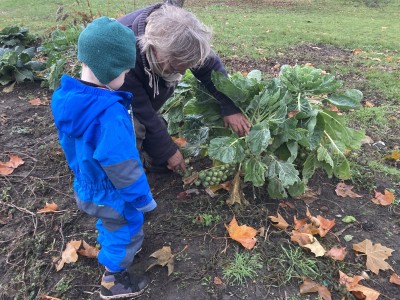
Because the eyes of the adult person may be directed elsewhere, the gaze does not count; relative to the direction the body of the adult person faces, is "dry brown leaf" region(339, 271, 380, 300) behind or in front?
in front

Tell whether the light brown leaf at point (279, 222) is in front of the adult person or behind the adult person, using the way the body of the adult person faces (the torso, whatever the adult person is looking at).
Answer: in front

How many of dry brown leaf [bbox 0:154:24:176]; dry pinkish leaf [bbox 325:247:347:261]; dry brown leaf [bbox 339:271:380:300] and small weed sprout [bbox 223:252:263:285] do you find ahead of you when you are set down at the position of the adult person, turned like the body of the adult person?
3

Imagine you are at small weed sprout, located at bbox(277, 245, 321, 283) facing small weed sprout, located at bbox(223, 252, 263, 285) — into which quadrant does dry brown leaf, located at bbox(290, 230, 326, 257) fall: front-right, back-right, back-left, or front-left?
back-right

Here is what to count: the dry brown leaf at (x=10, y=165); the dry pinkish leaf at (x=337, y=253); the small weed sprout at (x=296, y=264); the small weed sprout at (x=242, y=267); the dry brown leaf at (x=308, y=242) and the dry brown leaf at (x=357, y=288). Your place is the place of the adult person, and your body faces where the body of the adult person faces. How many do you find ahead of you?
5

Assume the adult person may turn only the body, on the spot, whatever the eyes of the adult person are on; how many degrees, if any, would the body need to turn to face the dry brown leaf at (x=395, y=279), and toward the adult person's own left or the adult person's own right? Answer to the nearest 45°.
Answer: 0° — they already face it

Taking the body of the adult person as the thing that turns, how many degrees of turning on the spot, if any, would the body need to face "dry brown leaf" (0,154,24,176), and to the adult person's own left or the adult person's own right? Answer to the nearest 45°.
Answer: approximately 135° to the adult person's own right

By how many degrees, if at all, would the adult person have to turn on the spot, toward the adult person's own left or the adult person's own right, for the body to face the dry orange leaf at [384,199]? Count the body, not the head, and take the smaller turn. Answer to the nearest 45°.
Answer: approximately 45° to the adult person's own left

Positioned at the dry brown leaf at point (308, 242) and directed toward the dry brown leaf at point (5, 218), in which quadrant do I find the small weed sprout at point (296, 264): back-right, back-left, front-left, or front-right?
front-left

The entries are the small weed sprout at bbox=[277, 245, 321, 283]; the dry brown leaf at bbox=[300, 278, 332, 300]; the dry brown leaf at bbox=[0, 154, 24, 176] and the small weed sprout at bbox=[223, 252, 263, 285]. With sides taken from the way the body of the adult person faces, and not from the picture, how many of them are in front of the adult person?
3

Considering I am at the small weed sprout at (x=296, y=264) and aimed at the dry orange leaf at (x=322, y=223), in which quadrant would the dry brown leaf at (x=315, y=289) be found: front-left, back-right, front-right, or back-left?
back-right

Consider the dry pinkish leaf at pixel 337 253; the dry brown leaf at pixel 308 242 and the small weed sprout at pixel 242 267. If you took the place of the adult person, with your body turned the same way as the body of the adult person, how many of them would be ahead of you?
3

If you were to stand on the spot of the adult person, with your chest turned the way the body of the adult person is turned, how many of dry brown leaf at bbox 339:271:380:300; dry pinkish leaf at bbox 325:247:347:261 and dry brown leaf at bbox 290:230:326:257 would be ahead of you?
3

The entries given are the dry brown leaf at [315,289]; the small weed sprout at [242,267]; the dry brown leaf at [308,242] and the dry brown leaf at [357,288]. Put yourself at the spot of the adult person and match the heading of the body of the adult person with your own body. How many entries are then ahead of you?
4

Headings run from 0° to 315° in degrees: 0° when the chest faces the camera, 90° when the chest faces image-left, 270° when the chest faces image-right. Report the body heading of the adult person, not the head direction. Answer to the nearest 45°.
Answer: approximately 315°

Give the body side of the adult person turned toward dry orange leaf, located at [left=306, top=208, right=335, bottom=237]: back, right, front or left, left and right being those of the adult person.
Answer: front

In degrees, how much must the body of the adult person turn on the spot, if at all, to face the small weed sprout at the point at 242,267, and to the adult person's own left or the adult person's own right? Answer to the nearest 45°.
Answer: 0° — they already face it

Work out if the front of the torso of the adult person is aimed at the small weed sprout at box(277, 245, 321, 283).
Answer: yes
